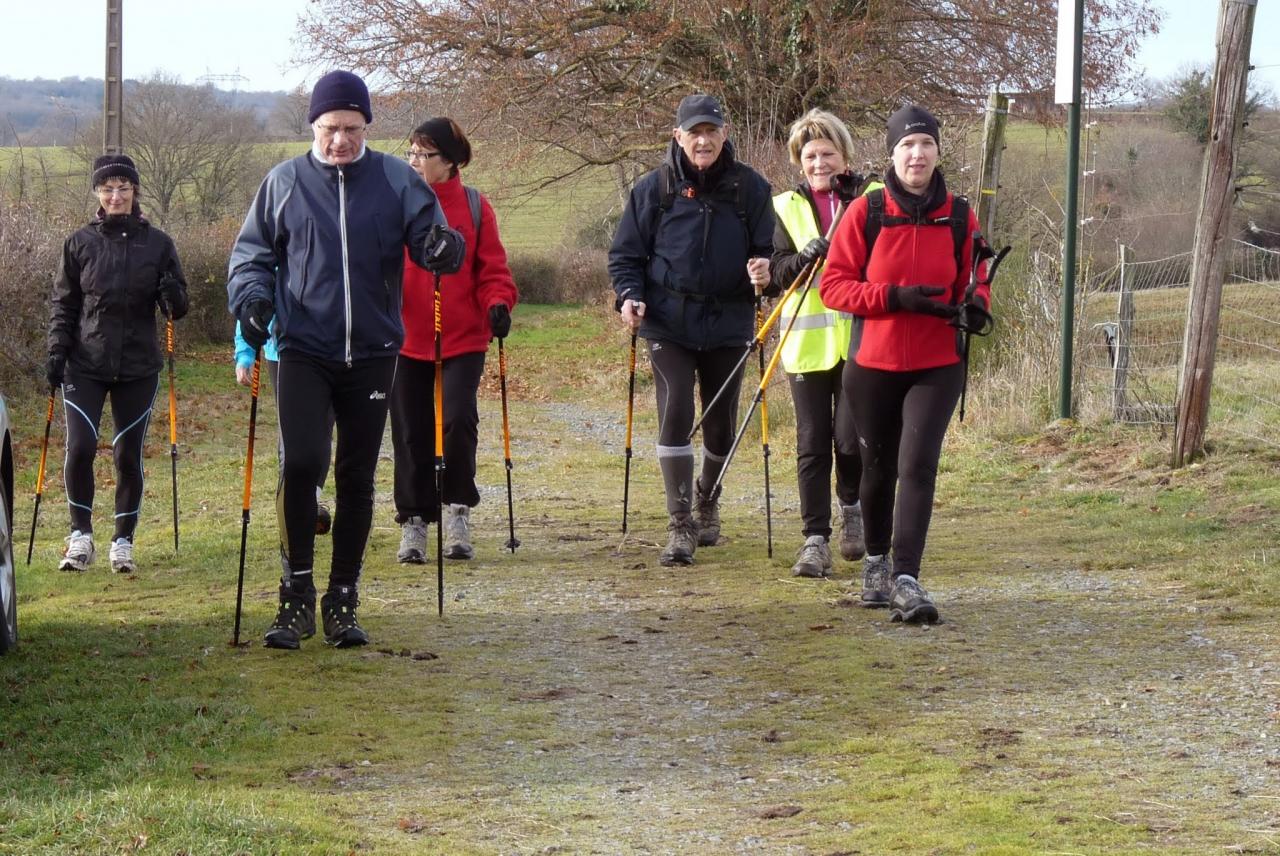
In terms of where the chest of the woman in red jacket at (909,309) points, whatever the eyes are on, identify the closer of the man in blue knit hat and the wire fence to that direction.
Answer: the man in blue knit hat

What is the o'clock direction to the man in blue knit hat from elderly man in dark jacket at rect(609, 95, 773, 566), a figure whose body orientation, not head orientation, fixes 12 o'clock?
The man in blue knit hat is roughly at 1 o'clock from the elderly man in dark jacket.

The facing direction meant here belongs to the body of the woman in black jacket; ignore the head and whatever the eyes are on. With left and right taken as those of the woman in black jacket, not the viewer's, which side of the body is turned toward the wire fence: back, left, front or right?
left

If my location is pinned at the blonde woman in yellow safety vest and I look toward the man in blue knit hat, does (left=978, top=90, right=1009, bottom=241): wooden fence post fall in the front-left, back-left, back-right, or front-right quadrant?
back-right

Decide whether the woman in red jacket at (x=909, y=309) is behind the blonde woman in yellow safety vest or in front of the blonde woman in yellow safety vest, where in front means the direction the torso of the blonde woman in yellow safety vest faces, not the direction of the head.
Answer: in front

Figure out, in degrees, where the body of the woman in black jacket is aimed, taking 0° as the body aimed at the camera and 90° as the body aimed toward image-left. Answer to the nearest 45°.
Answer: approximately 0°

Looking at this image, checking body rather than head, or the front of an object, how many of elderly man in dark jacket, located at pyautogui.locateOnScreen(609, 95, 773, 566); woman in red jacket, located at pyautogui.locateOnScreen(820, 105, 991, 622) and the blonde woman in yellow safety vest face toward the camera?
3
